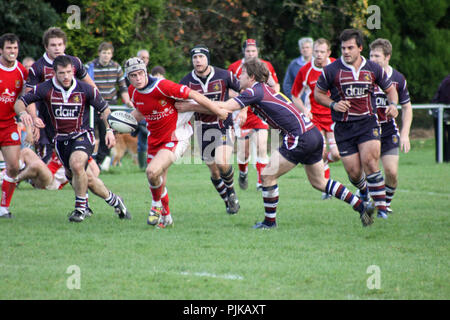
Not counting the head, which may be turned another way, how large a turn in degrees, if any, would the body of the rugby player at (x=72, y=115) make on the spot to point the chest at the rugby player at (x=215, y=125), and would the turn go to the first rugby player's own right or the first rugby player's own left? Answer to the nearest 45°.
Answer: approximately 90° to the first rugby player's own left

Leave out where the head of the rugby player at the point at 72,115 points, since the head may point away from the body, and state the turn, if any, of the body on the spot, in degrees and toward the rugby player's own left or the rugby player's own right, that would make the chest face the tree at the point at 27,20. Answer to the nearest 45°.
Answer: approximately 180°

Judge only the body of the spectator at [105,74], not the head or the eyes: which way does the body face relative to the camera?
toward the camera

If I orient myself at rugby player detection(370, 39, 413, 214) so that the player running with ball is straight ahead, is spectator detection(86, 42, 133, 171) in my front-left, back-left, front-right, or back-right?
front-right

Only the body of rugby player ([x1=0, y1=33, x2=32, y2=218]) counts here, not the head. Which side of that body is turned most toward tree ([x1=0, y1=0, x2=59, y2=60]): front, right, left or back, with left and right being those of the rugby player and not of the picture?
back

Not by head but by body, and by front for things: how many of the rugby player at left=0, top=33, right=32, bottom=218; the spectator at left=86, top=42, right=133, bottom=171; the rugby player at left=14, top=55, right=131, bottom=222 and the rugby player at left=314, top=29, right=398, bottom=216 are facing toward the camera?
4

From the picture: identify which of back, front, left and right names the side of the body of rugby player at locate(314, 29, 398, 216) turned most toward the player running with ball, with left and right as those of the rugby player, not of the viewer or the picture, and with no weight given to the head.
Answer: right

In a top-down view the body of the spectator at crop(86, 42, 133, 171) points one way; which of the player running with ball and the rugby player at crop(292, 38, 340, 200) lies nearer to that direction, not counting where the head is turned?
the player running with ball

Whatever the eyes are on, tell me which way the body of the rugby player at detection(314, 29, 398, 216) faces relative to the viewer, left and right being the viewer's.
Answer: facing the viewer

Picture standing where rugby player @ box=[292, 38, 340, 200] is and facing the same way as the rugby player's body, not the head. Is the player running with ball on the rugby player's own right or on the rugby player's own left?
on the rugby player's own right

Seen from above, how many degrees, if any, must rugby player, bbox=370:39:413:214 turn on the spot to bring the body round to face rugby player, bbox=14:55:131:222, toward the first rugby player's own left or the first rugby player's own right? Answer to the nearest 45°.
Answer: approximately 45° to the first rugby player's own right

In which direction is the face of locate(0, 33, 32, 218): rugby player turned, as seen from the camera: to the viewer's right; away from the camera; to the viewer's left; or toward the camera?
toward the camera

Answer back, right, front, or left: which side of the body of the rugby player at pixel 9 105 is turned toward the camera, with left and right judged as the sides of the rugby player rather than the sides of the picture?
front
